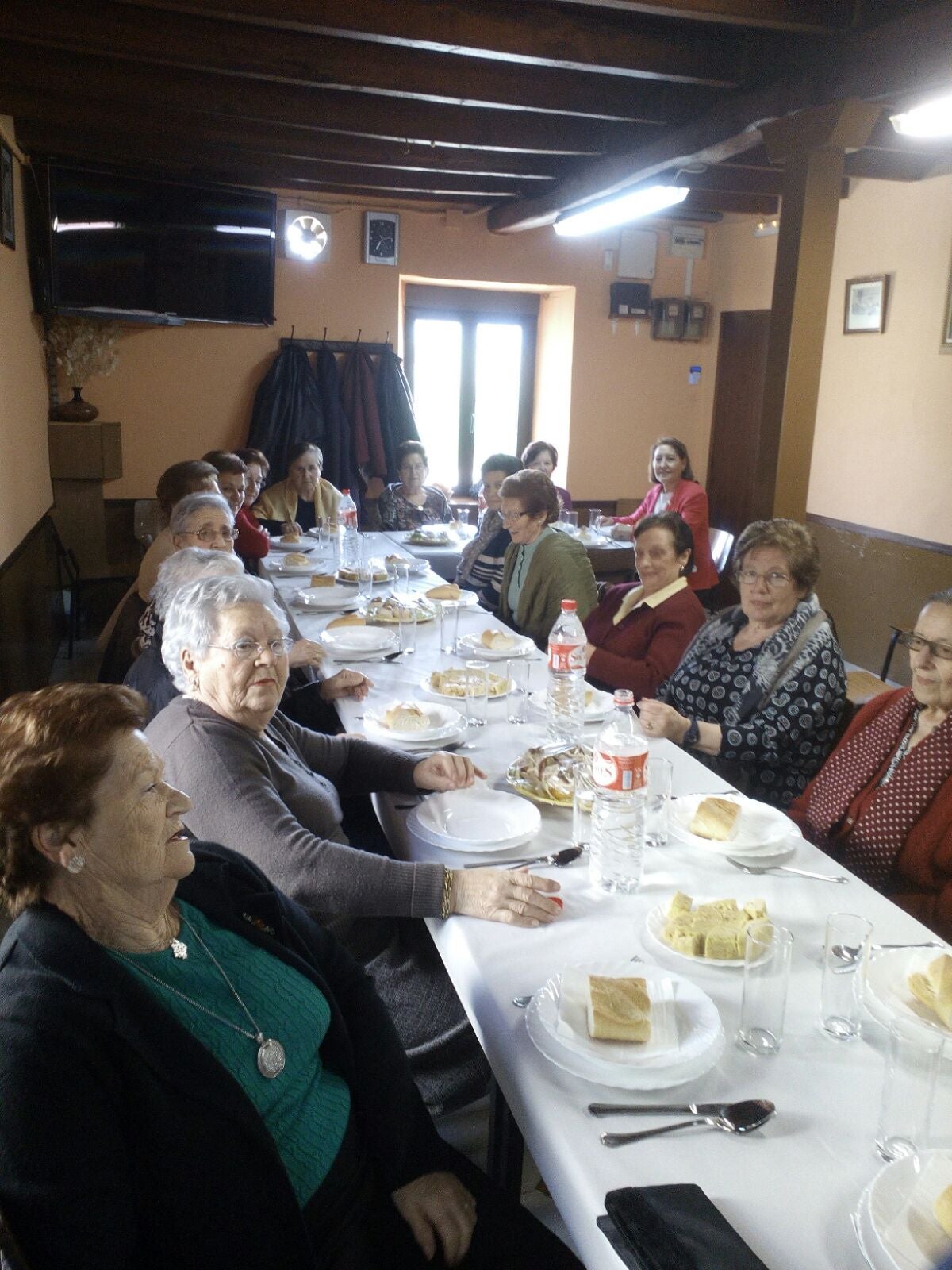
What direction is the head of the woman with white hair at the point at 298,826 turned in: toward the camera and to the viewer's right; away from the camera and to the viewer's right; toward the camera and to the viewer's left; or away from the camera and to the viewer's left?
toward the camera and to the viewer's right

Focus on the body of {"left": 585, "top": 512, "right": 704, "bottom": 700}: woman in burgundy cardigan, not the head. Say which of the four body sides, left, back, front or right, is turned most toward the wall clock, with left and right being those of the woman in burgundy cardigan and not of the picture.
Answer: right

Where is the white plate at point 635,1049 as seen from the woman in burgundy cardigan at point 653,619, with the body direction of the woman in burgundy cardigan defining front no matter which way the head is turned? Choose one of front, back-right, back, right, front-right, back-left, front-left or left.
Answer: front-left

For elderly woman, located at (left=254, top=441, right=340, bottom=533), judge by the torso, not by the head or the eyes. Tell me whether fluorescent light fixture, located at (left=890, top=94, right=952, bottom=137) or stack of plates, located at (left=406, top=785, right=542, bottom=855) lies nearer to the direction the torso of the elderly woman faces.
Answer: the stack of plates

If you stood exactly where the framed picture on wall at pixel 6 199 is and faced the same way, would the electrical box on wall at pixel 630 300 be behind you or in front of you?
in front

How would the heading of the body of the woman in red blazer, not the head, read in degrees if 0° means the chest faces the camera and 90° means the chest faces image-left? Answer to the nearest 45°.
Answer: approximately 45°

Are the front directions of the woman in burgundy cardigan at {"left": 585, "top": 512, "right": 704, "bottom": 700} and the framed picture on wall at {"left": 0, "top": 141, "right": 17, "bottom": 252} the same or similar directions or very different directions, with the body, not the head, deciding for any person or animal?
very different directions

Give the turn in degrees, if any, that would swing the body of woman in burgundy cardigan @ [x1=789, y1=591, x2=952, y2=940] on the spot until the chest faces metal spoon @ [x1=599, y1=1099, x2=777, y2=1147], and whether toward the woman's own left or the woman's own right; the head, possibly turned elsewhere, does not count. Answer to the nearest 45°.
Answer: approximately 45° to the woman's own left

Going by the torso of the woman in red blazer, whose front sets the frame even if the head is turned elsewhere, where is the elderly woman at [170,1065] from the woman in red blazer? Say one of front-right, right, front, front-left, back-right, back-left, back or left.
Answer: front-left

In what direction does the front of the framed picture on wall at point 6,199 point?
to the viewer's right

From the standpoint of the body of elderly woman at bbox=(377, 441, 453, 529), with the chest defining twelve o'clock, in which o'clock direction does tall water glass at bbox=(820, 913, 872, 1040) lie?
The tall water glass is roughly at 12 o'clock from the elderly woman.

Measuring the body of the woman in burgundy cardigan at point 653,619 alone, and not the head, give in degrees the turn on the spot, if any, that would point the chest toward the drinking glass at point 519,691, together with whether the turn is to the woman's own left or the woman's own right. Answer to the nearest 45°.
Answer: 0° — they already face it
